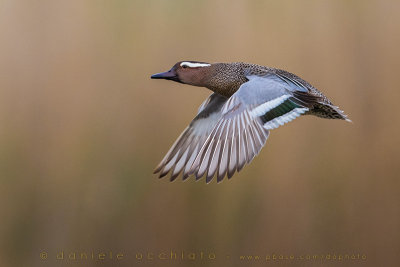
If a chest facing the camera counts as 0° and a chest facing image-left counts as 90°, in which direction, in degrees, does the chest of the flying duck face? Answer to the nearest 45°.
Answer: approximately 90°
